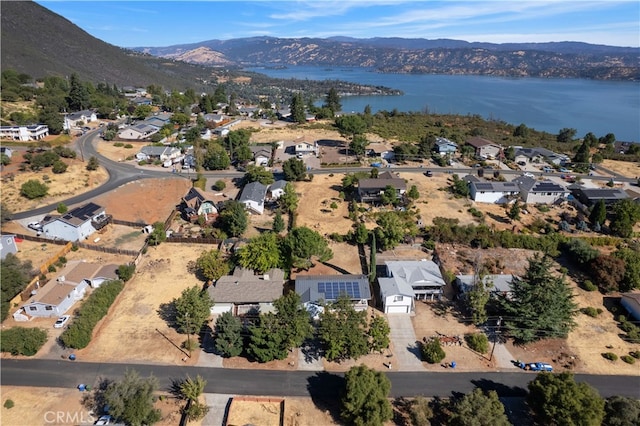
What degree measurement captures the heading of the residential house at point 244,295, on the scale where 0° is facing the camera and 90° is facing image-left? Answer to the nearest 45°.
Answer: approximately 0°

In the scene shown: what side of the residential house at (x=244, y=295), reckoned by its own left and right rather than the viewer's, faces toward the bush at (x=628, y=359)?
left

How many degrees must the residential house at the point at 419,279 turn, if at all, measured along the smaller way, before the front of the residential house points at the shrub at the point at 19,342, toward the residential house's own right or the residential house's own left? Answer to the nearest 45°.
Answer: approximately 45° to the residential house's own right

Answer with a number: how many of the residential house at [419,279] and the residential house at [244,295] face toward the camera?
2

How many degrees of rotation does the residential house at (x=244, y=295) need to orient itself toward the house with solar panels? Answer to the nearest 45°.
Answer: approximately 90° to its left

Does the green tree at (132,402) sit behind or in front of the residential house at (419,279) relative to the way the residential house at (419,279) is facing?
in front

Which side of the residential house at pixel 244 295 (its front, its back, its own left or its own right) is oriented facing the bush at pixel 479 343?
left

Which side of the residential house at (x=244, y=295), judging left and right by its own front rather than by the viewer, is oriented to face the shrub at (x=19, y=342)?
right

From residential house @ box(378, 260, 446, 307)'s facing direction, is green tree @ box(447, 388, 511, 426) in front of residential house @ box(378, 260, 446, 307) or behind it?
in front

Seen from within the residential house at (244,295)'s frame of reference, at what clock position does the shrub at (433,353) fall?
The shrub is roughly at 10 o'clock from the residential house.
